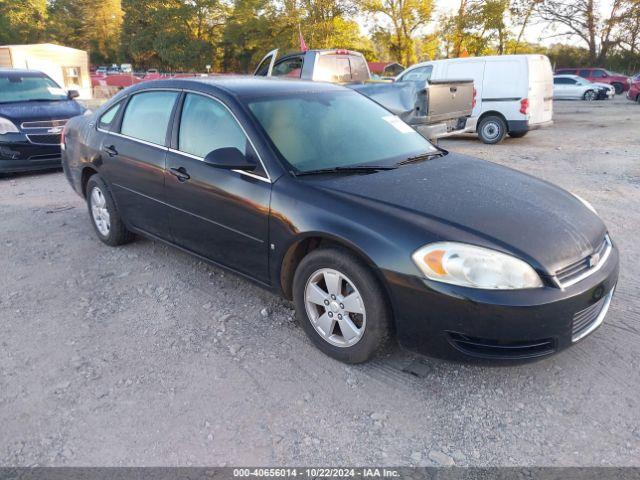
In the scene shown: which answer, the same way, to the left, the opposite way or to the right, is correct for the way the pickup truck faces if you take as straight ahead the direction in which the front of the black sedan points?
the opposite way

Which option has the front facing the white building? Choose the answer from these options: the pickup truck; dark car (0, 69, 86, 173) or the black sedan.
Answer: the pickup truck

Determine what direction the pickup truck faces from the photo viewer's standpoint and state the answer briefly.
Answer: facing away from the viewer and to the left of the viewer

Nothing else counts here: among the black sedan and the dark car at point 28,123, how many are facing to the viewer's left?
0

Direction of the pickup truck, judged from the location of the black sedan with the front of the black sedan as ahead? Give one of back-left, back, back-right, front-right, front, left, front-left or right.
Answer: back-left

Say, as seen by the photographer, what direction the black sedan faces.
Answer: facing the viewer and to the right of the viewer

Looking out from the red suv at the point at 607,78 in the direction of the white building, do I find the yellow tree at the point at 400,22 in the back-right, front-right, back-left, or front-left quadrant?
front-right

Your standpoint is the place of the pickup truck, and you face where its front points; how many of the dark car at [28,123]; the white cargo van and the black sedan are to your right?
1

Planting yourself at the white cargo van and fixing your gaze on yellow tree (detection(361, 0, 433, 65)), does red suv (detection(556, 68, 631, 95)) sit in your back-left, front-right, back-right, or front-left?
front-right

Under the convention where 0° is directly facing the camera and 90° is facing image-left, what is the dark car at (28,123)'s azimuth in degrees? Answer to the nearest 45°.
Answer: approximately 315°

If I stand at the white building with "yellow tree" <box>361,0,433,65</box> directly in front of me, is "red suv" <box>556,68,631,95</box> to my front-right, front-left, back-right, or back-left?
front-right

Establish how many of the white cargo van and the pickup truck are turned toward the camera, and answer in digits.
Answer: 0

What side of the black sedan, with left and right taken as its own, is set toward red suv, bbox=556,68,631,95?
left

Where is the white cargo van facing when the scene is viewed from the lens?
facing away from the viewer and to the left of the viewer

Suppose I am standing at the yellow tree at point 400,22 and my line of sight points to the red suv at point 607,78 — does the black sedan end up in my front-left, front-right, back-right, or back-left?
front-right

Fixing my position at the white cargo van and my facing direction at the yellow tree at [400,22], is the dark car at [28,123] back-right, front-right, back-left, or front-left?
back-left

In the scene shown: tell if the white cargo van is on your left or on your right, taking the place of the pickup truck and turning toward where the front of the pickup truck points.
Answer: on your right
